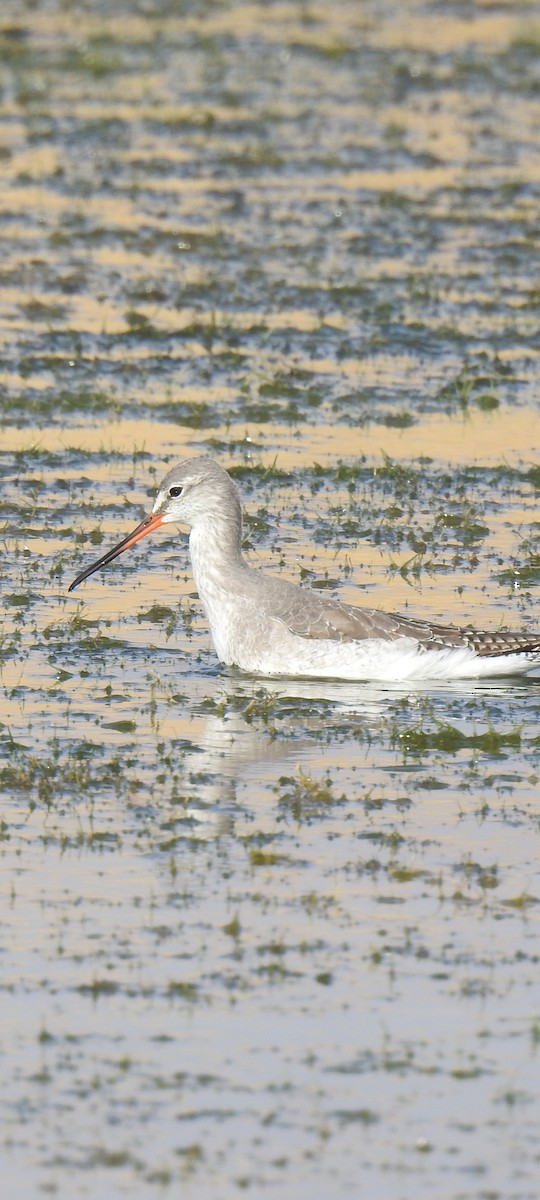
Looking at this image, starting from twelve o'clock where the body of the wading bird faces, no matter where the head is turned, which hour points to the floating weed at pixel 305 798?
The floating weed is roughly at 9 o'clock from the wading bird.

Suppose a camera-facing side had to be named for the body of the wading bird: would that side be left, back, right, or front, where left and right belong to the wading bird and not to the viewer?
left

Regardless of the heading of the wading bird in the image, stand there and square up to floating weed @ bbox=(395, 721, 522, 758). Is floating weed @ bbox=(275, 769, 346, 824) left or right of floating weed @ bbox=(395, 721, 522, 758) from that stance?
right

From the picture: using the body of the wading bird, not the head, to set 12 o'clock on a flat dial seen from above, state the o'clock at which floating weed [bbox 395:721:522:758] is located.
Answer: The floating weed is roughly at 8 o'clock from the wading bird.
